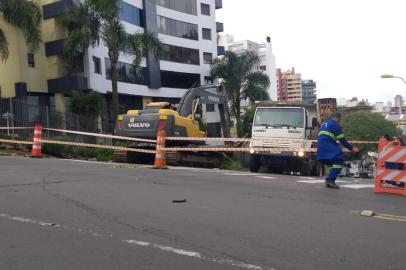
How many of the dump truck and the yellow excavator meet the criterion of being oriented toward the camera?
1

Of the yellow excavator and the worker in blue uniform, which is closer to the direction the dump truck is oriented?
the worker in blue uniform

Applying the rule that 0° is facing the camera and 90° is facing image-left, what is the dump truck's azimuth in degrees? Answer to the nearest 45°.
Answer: approximately 0°

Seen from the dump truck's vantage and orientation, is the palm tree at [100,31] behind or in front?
behind

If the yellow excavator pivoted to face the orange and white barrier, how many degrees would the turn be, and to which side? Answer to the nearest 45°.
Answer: approximately 90° to its right

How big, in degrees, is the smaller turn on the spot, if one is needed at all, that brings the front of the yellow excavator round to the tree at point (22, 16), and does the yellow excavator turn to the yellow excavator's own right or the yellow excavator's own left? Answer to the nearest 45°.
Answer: approximately 90° to the yellow excavator's own left

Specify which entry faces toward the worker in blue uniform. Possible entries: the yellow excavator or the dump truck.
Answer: the dump truck

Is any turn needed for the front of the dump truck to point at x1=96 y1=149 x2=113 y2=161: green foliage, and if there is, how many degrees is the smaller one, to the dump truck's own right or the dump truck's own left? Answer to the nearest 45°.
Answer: approximately 135° to the dump truck's own right

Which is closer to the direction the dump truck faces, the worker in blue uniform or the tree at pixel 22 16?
the worker in blue uniform

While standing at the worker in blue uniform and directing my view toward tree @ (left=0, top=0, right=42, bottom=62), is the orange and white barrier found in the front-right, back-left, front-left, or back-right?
back-right

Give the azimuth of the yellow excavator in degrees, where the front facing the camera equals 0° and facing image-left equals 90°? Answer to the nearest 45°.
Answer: approximately 225°
